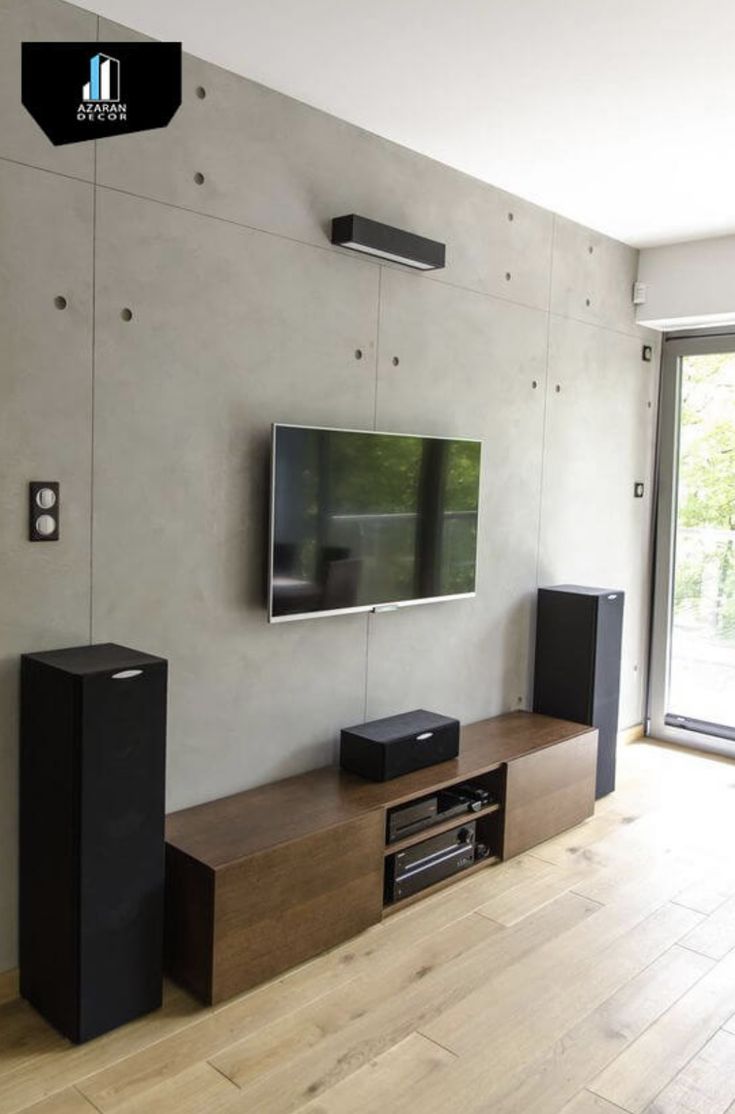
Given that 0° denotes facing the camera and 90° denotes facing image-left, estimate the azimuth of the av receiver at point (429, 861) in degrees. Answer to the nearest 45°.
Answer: approximately 315°

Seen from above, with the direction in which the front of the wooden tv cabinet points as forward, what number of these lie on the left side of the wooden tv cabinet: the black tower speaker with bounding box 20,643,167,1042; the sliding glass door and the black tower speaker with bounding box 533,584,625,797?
2

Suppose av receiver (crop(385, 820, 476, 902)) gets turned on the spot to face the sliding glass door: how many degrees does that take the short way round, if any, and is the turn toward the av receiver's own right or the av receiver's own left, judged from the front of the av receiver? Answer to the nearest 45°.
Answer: approximately 90° to the av receiver's own left

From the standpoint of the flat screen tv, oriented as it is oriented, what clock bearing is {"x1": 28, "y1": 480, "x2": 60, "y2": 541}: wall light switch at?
The wall light switch is roughly at 3 o'clock from the flat screen tv.

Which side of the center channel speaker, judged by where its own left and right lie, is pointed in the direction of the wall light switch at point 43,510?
right

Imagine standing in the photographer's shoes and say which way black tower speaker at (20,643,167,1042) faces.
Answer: facing the viewer and to the right of the viewer

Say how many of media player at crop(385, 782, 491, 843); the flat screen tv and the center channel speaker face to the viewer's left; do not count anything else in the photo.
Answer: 0

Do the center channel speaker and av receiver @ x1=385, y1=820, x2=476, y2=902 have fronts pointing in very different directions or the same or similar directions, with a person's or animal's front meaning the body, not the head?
same or similar directions

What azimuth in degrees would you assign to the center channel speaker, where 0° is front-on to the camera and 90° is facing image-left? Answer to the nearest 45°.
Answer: approximately 315°

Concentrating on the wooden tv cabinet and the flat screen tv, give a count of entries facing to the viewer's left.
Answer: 0

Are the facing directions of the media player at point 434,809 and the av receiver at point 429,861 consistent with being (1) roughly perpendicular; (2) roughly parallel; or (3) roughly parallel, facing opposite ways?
roughly parallel

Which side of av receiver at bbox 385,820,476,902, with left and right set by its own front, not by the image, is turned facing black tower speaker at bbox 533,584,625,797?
left

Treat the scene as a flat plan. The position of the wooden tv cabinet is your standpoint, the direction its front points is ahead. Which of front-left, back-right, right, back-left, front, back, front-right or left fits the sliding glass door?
left

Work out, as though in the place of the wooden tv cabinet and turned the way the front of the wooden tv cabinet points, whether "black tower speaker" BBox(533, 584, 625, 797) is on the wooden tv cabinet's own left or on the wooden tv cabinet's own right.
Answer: on the wooden tv cabinet's own left
